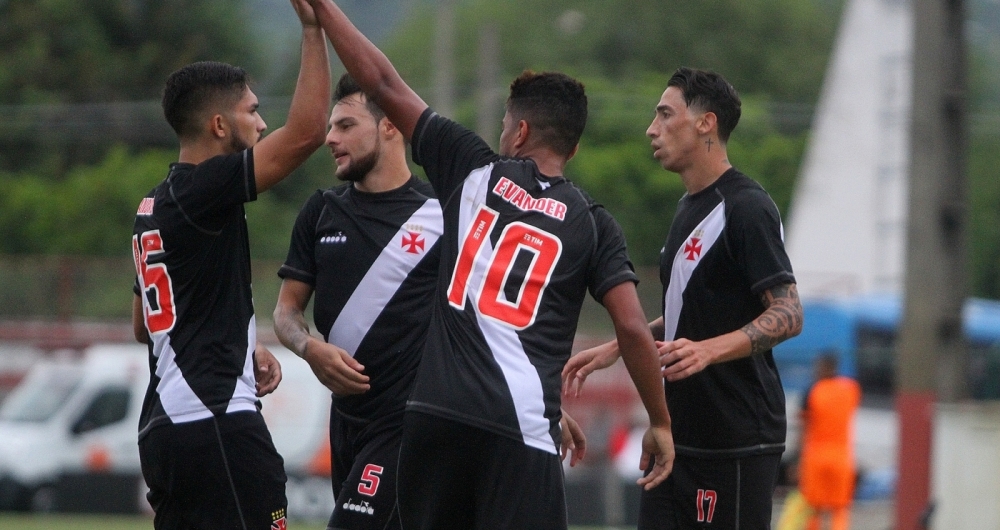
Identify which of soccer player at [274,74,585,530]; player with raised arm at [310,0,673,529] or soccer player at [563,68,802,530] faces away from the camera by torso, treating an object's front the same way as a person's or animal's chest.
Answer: the player with raised arm

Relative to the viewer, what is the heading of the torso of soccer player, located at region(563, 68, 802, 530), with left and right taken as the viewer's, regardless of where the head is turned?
facing the viewer and to the left of the viewer

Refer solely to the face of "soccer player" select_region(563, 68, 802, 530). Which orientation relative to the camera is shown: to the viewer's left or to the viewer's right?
to the viewer's left

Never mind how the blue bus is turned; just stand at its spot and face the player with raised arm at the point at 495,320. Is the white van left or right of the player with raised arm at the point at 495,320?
right

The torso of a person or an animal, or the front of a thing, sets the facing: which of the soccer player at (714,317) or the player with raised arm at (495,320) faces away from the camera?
the player with raised arm

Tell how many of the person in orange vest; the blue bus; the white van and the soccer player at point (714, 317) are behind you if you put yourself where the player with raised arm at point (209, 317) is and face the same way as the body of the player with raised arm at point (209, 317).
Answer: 0

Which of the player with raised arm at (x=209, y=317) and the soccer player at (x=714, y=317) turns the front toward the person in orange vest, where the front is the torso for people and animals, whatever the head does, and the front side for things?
the player with raised arm

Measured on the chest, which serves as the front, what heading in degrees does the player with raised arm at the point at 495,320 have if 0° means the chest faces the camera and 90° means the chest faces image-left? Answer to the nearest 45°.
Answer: approximately 180°

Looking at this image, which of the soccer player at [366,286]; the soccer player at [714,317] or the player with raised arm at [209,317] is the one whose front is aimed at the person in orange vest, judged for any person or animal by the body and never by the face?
the player with raised arm

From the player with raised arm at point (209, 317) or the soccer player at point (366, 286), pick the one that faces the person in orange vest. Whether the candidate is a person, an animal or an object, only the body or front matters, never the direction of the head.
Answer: the player with raised arm

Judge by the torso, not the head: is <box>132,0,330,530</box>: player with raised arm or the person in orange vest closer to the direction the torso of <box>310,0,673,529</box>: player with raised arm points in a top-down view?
the person in orange vest

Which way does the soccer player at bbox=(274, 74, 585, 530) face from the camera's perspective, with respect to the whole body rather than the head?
toward the camera

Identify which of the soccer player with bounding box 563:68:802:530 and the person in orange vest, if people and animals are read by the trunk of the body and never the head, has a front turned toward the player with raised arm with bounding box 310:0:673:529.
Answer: the soccer player

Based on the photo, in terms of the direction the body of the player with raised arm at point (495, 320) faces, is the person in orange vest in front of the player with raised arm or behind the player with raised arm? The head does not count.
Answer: in front

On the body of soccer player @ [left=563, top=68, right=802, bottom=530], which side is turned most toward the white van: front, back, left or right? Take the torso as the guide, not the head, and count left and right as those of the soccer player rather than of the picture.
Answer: right
